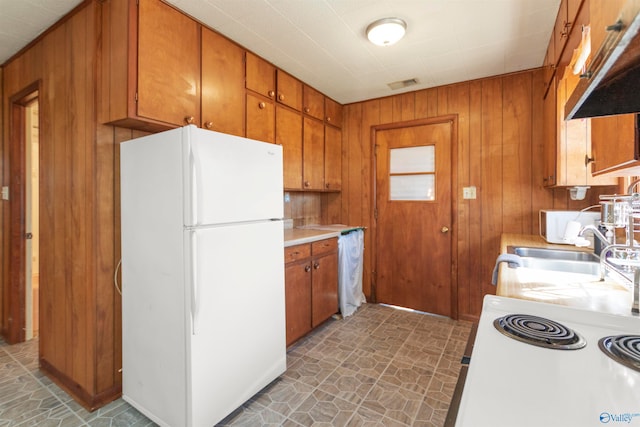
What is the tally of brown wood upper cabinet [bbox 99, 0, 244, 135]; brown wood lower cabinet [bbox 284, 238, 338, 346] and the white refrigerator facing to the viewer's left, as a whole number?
0

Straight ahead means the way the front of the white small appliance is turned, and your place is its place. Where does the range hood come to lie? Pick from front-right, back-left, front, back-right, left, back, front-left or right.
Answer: left

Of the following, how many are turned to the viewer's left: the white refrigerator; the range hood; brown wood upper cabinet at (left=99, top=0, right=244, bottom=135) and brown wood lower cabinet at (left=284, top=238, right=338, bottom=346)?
1

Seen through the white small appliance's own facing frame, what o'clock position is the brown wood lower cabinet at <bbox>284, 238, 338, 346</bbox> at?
The brown wood lower cabinet is roughly at 11 o'clock from the white small appliance.

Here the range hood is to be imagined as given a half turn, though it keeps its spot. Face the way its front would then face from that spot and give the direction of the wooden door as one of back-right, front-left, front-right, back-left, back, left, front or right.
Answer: back-left

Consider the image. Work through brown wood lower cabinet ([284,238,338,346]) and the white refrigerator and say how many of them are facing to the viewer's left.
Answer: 0

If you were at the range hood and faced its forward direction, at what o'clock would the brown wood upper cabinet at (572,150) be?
The brown wood upper cabinet is roughly at 3 o'clock from the range hood.

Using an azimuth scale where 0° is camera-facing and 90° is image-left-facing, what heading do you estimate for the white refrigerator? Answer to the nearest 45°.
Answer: approximately 315°

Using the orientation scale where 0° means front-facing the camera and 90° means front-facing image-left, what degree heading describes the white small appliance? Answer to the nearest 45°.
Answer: approximately 90°

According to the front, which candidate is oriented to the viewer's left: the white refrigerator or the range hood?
the range hood

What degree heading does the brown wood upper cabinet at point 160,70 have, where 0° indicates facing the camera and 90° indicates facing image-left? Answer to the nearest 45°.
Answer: approximately 315°

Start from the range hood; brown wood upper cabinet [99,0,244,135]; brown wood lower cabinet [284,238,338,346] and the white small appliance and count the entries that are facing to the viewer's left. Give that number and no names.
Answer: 2

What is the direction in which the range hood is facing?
to the viewer's left
